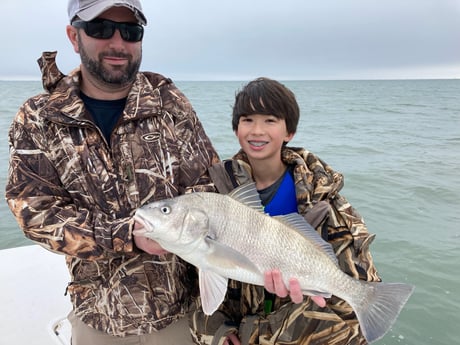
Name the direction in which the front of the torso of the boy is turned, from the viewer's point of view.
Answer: toward the camera

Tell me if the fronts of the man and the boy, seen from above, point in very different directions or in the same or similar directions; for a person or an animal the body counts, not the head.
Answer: same or similar directions

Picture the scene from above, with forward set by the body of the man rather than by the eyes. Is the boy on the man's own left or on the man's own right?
on the man's own left

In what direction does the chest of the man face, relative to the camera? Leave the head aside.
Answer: toward the camera

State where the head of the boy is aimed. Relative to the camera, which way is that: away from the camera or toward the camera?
toward the camera

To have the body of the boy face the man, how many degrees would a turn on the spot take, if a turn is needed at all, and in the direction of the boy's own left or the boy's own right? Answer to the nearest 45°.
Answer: approximately 90° to the boy's own right

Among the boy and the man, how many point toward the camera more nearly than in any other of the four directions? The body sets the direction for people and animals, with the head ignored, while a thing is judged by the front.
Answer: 2
